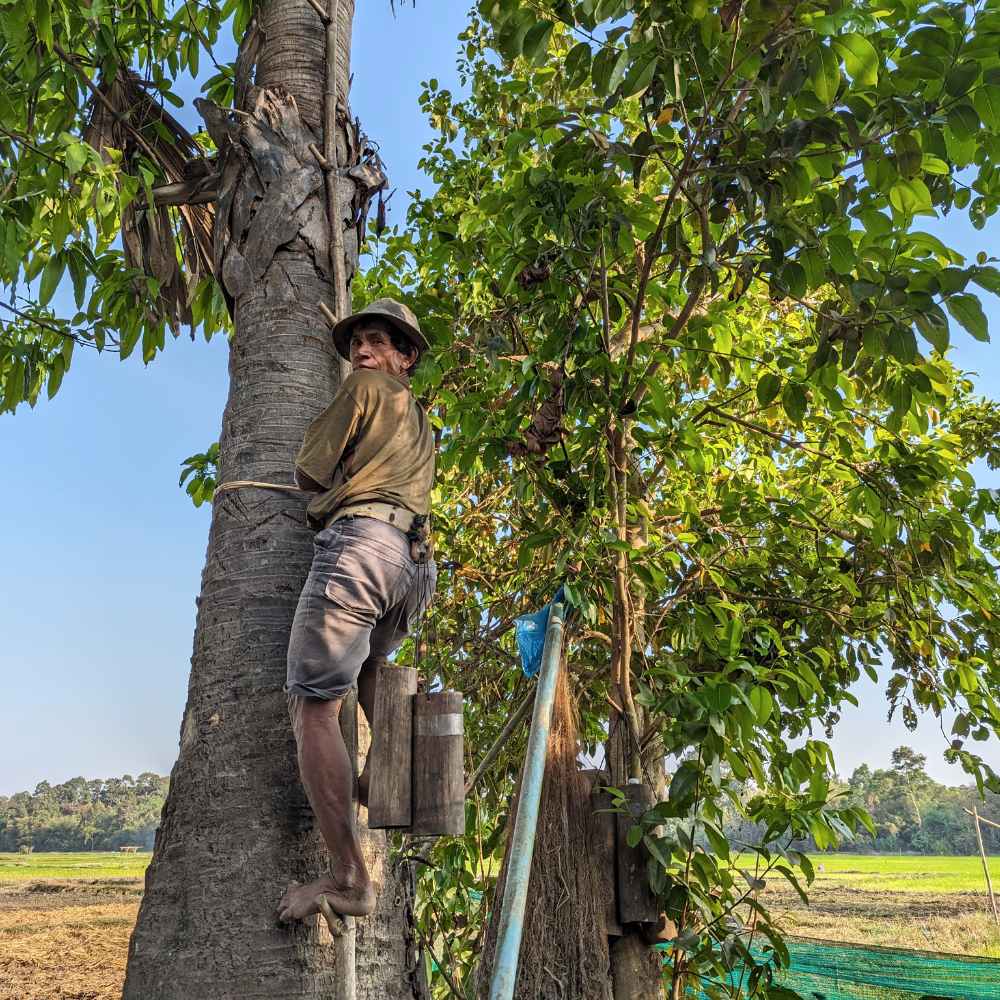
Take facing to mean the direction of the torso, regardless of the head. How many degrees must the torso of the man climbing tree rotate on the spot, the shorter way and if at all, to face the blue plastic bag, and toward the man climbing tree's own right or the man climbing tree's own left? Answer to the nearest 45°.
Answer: approximately 90° to the man climbing tree's own right

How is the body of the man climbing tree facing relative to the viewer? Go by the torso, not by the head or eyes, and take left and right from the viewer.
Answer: facing away from the viewer and to the left of the viewer

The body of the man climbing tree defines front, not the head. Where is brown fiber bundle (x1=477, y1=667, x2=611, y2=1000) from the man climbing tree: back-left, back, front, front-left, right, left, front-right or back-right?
right

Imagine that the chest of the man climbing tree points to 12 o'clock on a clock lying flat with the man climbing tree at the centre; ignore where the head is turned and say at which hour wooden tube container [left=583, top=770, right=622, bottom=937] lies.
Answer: The wooden tube container is roughly at 3 o'clock from the man climbing tree.

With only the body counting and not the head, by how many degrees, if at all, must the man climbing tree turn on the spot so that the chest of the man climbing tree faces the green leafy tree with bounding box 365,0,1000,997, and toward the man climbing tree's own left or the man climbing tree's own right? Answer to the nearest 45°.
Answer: approximately 90° to the man climbing tree's own right
